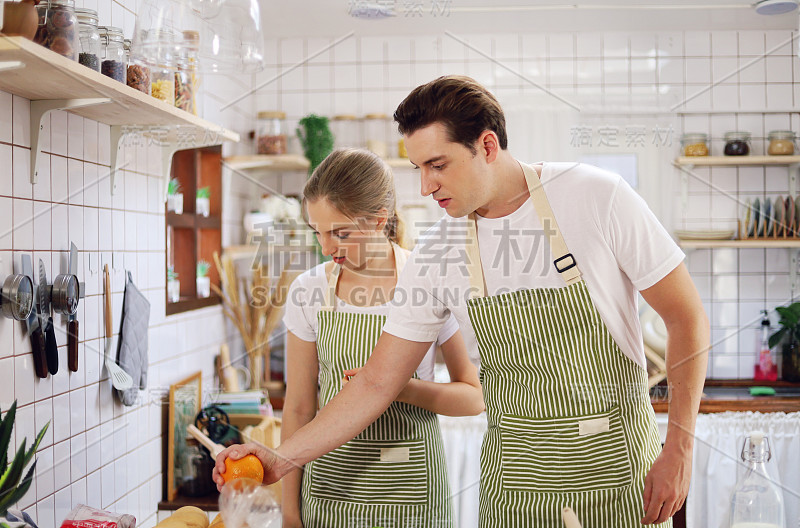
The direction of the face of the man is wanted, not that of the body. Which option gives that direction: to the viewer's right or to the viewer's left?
to the viewer's left

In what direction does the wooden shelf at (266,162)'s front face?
toward the camera

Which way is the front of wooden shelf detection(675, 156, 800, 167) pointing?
toward the camera

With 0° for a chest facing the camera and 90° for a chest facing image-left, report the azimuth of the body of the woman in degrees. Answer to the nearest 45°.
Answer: approximately 45°

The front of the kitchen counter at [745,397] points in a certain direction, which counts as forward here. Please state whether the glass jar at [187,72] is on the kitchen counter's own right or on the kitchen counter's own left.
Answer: on the kitchen counter's own right

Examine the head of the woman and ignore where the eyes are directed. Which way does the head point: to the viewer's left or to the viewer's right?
to the viewer's left

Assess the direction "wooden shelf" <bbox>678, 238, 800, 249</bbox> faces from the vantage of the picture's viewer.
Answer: facing the viewer

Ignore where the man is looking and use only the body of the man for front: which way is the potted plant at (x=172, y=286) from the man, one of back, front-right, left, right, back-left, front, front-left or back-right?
right
